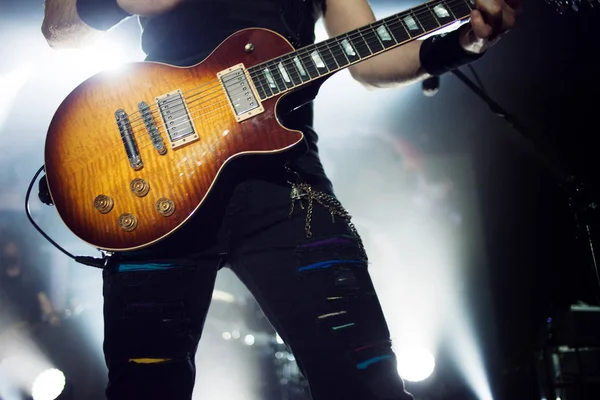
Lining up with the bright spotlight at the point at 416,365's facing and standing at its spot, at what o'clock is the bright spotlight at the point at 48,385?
the bright spotlight at the point at 48,385 is roughly at 3 o'clock from the bright spotlight at the point at 416,365.

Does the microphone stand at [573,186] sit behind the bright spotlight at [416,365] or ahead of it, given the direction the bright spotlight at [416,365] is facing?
ahead

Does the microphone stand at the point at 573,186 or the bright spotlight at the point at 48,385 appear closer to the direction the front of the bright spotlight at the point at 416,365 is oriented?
the microphone stand

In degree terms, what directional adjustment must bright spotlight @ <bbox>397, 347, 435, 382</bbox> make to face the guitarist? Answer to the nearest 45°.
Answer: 0° — it already faces them

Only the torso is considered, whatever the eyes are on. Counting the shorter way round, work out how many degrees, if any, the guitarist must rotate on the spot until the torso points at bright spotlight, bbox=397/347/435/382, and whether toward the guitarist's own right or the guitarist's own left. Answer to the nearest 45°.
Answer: approximately 180°

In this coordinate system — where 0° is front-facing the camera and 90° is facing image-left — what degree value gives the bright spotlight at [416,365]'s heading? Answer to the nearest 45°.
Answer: approximately 0°

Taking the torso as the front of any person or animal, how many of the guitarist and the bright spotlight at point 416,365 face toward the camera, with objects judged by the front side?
2

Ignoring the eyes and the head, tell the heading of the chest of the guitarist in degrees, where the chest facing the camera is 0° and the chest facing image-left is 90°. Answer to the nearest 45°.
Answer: approximately 0°
